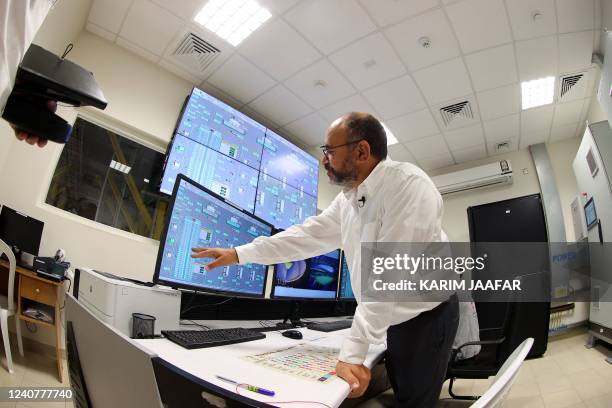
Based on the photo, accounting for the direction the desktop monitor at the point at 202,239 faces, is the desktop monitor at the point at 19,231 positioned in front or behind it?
behind

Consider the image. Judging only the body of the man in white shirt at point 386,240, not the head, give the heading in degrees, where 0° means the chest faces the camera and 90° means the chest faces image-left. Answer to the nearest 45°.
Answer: approximately 90°

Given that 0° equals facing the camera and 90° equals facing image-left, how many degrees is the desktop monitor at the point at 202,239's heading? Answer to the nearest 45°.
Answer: approximately 315°

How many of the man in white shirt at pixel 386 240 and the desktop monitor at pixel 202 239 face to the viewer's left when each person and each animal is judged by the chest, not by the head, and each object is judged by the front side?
1

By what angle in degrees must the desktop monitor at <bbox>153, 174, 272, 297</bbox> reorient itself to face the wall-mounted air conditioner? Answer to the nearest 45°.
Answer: approximately 90° to its left

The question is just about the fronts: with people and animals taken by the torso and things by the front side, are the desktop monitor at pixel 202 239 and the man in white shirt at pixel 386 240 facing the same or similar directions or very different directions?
very different directions

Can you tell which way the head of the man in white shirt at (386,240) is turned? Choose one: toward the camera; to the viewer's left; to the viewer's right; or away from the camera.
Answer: to the viewer's left

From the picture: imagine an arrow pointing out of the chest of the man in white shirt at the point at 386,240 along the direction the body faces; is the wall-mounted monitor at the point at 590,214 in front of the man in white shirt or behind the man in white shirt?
behind

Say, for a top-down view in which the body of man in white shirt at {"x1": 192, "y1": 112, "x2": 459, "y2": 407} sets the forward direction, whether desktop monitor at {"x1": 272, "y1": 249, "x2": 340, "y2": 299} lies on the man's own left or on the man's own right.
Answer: on the man's own right
